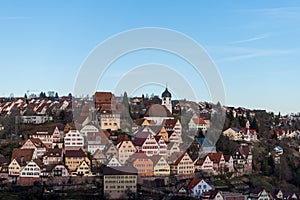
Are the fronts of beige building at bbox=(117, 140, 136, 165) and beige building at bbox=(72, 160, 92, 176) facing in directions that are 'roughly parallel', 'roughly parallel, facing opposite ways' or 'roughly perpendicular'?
roughly parallel

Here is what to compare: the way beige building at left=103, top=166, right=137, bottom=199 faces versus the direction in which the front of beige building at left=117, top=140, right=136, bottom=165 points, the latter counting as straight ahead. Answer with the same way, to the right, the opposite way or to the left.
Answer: the same way

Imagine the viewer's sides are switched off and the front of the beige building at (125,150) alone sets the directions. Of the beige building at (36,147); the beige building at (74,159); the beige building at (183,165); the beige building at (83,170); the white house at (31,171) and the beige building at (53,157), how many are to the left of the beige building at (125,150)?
1

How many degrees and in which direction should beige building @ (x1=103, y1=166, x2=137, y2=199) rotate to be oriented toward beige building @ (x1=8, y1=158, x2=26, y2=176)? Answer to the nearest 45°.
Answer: approximately 90° to its right

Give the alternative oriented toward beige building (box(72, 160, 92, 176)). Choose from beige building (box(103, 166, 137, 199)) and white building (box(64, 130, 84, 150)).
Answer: white building (box(64, 130, 84, 150))

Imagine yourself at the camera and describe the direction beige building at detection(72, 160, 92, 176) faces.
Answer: facing the viewer

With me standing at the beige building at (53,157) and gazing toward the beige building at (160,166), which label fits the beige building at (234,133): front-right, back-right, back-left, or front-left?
front-left

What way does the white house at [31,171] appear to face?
toward the camera

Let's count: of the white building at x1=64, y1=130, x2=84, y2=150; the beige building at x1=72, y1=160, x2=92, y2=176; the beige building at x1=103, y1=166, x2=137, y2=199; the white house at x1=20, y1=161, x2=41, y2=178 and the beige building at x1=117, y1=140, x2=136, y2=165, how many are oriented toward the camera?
5

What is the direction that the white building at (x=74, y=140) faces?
toward the camera

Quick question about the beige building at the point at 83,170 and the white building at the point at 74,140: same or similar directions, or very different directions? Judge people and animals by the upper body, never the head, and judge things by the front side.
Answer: same or similar directions

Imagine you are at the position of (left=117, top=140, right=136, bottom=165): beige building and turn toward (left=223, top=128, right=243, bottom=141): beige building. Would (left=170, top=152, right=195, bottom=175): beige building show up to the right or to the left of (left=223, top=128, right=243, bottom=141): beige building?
right

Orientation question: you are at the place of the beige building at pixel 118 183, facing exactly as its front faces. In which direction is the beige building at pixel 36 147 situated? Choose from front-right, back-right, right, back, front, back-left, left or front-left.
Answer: back-right

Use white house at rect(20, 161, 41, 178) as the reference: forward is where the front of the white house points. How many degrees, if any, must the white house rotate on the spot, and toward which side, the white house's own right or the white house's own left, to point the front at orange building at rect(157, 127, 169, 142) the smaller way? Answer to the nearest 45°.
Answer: approximately 135° to the white house's own left

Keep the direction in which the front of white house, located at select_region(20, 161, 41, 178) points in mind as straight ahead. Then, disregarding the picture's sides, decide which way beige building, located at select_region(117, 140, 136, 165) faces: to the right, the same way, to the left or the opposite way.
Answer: the same way

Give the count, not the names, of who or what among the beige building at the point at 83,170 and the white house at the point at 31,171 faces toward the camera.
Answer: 2

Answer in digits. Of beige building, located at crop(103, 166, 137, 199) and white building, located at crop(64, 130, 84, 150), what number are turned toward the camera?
2

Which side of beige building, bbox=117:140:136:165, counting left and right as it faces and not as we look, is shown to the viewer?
front

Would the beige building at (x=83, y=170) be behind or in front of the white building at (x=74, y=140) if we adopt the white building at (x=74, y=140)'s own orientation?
in front
